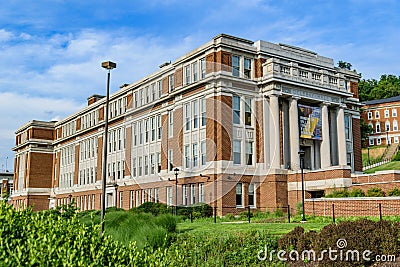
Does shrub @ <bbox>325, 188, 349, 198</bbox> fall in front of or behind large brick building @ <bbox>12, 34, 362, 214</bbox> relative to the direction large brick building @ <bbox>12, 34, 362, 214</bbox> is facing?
in front

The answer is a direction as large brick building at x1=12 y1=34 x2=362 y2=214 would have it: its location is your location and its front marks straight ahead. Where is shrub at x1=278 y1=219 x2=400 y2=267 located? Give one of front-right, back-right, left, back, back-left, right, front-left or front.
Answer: front-right

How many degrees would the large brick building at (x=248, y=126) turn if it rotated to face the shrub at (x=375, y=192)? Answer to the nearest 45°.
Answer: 0° — it already faces it

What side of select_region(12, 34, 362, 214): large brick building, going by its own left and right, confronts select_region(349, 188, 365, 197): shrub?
front

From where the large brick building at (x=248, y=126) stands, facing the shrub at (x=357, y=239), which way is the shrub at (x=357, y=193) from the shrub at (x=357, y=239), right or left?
left

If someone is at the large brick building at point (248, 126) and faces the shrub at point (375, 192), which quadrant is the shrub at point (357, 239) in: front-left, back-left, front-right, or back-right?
front-right

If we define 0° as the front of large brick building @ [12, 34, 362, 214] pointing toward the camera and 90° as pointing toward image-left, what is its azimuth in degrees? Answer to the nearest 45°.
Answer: approximately 315°
